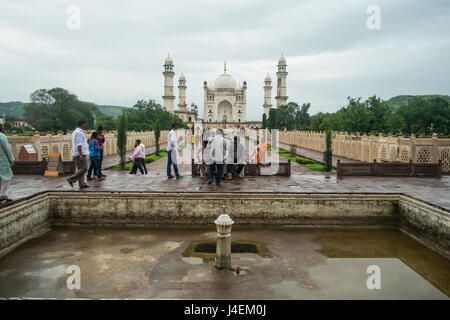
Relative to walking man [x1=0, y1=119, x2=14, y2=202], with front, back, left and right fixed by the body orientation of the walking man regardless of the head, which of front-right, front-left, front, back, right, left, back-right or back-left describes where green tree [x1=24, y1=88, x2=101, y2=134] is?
left

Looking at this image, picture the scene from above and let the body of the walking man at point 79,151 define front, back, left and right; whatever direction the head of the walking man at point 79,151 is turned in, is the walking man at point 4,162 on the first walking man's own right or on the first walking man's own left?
on the first walking man's own right
